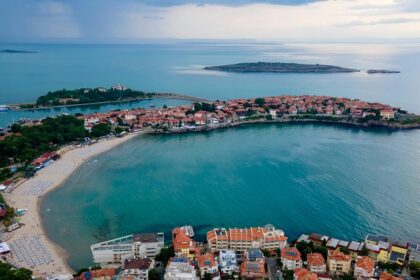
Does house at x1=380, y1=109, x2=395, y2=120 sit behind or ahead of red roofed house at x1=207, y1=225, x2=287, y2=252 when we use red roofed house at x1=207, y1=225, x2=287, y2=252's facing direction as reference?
behind

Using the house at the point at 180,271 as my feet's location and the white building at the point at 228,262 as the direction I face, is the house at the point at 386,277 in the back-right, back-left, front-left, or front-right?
front-right

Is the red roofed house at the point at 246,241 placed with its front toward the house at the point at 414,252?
no

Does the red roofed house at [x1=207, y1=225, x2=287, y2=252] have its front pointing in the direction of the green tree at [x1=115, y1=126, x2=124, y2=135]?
no

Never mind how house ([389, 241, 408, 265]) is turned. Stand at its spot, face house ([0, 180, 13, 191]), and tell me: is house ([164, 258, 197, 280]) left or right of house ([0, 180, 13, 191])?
left

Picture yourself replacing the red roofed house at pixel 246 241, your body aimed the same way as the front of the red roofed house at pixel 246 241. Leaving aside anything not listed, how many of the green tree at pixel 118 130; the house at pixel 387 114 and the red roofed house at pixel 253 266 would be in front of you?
1

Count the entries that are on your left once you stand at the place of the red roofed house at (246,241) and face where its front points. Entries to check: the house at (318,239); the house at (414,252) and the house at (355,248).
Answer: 3

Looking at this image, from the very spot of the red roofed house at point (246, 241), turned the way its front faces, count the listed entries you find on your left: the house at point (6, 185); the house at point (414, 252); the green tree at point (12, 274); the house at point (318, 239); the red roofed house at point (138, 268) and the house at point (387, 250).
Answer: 3

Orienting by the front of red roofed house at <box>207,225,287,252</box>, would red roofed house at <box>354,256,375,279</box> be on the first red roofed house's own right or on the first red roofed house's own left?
on the first red roofed house's own left

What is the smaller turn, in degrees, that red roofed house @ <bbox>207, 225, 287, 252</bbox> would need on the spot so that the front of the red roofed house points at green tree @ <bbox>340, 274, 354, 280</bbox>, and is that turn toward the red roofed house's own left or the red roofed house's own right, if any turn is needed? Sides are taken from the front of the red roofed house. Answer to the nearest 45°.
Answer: approximately 45° to the red roofed house's own left

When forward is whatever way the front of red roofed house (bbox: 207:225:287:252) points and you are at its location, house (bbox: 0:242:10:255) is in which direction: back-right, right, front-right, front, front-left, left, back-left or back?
right

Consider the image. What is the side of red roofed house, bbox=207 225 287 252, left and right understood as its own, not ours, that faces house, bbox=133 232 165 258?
right

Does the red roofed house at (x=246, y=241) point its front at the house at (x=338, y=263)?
no

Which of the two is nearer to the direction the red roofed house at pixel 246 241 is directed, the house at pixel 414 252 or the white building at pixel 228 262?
the white building

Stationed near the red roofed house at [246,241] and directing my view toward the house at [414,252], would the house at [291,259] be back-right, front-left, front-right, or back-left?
front-right

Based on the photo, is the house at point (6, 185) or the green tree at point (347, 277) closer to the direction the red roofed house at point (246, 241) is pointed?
the green tree

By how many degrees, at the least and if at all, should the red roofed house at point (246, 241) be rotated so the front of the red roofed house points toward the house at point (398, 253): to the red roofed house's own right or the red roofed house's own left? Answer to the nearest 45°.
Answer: approximately 90° to the red roofed house's own left

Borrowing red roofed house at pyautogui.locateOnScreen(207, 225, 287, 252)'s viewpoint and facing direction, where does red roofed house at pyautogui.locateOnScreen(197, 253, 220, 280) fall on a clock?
red roofed house at pyautogui.locateOnScreen(197, 253, 220, 280) is roughly at 1 o'clock from red roofed house at pyautogui.locateOnScreen(207, 225, 287, 252).

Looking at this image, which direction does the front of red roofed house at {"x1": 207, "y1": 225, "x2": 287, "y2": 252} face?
toward the camera
